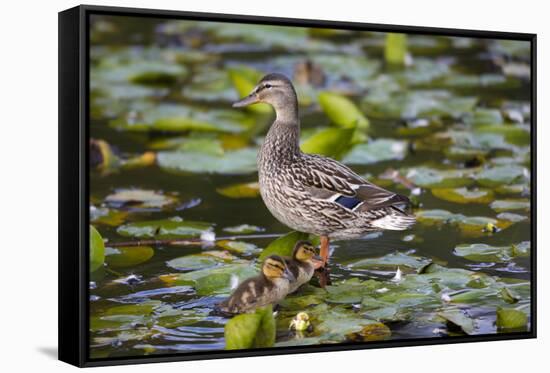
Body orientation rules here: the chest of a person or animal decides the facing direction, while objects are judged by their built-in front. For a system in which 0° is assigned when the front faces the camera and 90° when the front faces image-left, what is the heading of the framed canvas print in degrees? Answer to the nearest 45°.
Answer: approximately 315°
